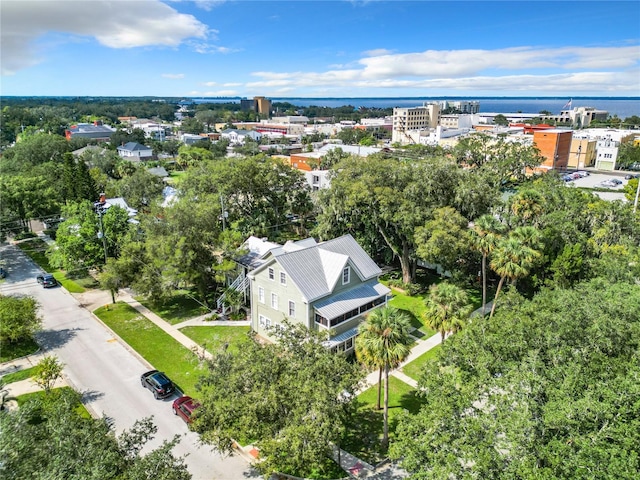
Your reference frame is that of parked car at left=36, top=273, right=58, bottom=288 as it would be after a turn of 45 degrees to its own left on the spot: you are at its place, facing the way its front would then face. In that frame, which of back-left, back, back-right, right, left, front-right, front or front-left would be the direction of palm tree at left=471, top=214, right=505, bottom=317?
back-left

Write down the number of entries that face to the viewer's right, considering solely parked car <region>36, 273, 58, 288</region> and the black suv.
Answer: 0

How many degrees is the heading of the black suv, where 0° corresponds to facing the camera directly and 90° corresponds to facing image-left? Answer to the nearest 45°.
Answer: approximately 135°

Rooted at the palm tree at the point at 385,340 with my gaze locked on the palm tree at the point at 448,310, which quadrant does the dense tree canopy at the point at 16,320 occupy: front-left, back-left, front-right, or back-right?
back-left

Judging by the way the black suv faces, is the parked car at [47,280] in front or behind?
in front

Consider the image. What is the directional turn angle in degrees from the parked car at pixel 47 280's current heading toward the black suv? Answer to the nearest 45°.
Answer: approximately 135° to its left

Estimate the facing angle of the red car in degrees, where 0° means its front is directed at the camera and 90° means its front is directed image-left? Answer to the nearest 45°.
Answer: approximately 135°

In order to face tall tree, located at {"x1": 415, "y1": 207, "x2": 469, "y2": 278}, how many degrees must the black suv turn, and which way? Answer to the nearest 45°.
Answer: approximately 135° to its right

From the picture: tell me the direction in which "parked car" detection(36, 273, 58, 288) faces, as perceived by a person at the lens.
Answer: facing away from the viewer and to the left of the viewer
